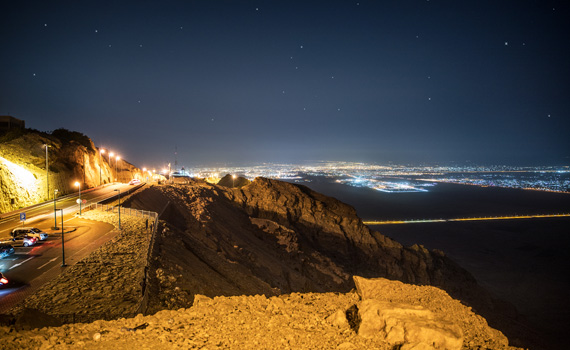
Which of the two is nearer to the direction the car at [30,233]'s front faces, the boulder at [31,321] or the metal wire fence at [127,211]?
the boulder

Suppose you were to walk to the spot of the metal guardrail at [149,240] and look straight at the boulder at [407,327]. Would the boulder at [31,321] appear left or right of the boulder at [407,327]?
right

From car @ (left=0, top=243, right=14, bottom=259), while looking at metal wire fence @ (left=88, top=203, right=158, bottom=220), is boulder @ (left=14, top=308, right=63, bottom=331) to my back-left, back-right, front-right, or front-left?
back-right

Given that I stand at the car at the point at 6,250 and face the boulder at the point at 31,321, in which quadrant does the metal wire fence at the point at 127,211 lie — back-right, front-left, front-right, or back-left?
back-left
